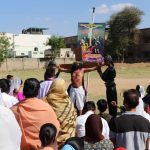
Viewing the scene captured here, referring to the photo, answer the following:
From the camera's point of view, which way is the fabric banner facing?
toward the camera

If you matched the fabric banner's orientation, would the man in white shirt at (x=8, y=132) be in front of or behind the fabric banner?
in front
